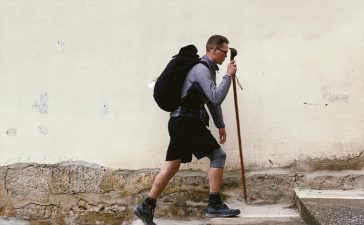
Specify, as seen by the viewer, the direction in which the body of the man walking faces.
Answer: to the viewer's right

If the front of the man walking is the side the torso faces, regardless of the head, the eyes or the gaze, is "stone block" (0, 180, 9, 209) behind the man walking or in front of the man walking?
behind

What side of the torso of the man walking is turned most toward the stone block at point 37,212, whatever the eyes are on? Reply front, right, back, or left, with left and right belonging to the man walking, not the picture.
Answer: back

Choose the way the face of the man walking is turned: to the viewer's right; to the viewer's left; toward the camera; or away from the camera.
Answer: to the viewer's right

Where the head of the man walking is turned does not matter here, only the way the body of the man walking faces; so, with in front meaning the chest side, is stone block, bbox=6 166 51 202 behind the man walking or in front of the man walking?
behind
